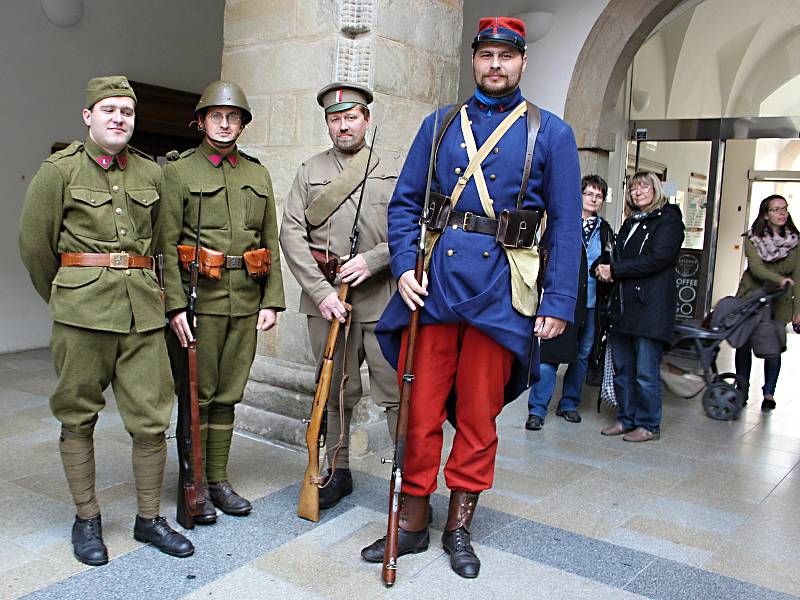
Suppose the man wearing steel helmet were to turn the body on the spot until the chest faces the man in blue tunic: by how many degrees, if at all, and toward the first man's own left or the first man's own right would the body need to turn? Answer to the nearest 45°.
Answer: approximately 45° to the first man's own left

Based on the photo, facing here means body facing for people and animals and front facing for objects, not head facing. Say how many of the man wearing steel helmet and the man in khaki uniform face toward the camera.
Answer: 2

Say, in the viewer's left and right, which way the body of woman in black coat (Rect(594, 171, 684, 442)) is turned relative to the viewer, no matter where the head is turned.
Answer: facing the viewer and to the left of the viewer

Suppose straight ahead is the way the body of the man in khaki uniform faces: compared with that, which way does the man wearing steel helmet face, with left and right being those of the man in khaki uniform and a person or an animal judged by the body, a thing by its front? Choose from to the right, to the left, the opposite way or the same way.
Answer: the same way

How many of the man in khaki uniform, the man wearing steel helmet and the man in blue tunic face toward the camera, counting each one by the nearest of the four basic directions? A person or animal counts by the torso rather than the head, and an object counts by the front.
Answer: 3

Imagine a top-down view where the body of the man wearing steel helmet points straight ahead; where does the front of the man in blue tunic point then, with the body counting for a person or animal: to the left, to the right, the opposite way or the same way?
the same way

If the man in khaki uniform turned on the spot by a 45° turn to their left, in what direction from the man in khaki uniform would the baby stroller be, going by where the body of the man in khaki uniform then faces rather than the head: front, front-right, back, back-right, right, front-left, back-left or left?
left

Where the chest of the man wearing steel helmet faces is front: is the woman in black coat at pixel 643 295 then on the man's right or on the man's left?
on the man's left

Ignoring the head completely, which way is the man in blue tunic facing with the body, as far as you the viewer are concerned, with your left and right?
facing the viewer

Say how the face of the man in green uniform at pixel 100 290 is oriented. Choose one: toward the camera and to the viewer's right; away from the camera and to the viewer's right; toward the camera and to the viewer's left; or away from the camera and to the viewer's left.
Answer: toward the camera and to the viewer's right

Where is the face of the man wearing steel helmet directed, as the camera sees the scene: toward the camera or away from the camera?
toward the camera

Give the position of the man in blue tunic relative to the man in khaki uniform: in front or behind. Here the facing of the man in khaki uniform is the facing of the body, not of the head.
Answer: in front

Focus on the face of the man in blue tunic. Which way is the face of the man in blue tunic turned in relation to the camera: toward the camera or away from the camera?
toward the camera

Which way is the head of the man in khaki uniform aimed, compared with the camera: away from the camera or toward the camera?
toward the camera

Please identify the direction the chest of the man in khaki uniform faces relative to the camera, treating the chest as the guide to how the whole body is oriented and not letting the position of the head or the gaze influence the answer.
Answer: toward the camera
